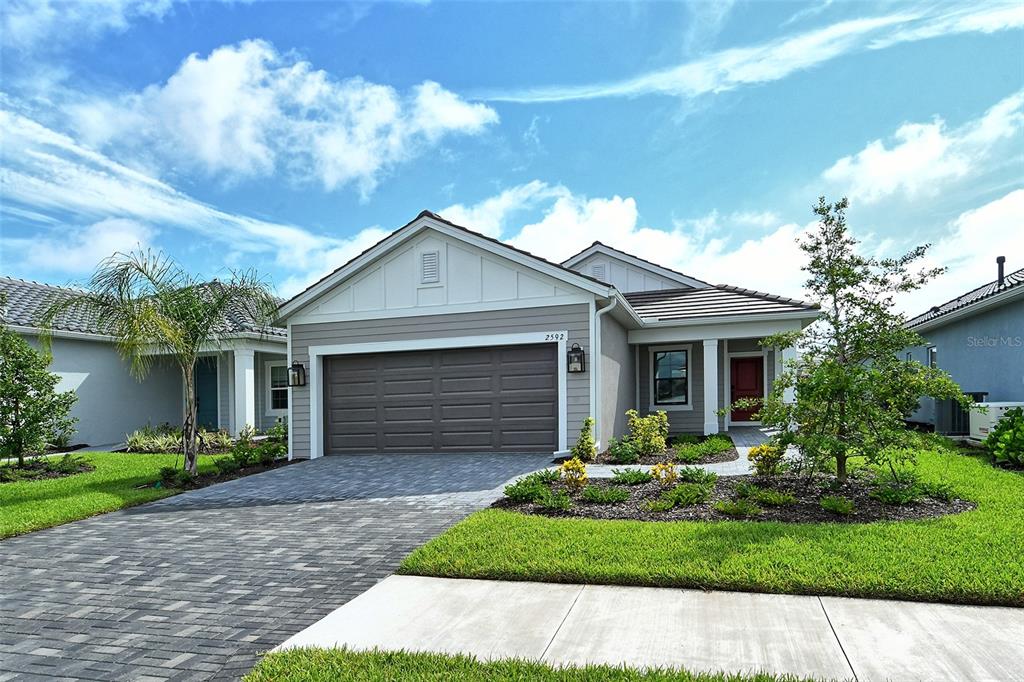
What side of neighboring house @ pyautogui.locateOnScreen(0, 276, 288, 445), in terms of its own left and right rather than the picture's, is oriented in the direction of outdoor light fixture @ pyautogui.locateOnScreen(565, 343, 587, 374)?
left

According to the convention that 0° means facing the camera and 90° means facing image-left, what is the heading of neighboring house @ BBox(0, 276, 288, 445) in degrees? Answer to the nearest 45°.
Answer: approximately 45°

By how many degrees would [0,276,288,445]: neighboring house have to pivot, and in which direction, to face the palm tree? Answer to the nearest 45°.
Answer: approximately 45° to its left

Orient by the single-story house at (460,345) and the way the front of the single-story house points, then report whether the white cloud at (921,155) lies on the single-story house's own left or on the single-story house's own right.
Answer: on the single-story house's own left

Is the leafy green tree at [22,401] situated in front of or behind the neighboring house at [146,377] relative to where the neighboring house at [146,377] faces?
in front

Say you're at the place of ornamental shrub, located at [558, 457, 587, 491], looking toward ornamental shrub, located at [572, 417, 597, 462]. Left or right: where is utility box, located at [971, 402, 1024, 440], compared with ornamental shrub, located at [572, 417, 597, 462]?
right

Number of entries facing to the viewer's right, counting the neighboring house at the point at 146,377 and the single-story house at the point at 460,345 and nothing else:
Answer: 0

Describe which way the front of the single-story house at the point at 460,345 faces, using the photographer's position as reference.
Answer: facing the viewer

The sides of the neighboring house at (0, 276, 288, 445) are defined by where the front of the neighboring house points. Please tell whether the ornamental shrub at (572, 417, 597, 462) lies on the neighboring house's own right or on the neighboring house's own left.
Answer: on the neighboring house's own left
